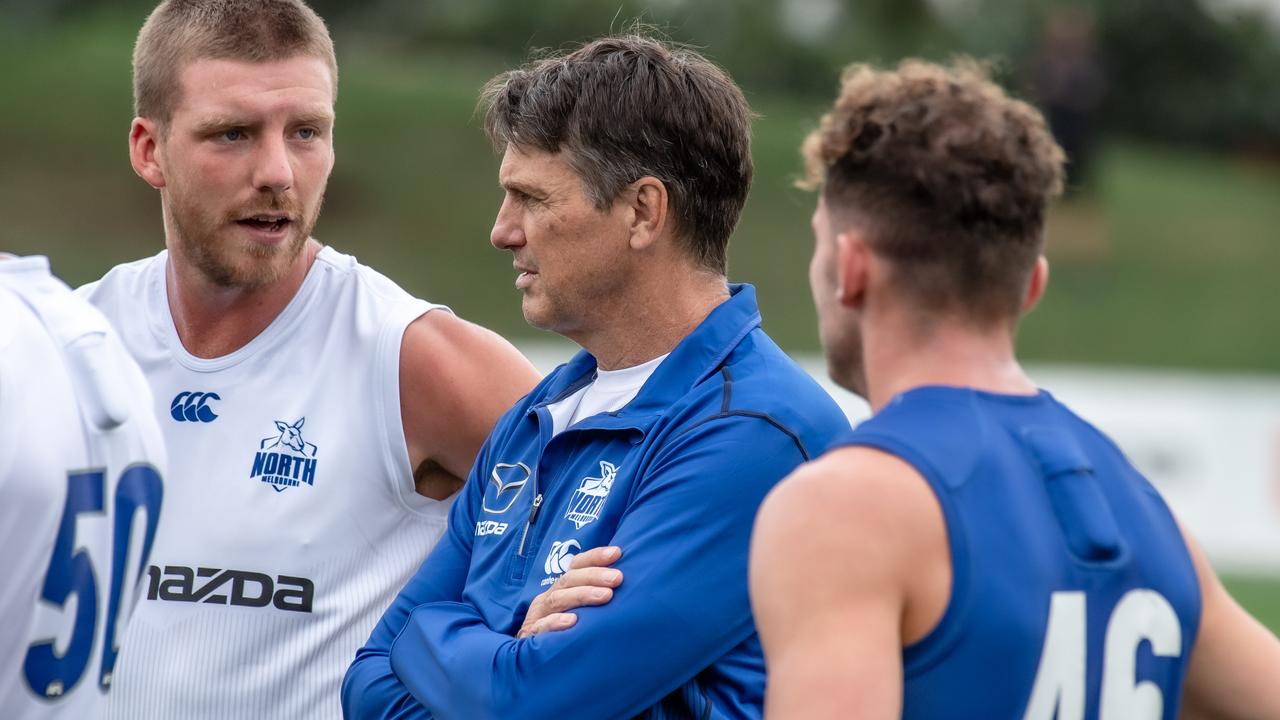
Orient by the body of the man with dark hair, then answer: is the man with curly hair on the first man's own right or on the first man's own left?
on the first man's own left

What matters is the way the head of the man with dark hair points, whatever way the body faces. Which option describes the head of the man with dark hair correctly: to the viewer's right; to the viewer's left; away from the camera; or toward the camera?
to the viewer's left

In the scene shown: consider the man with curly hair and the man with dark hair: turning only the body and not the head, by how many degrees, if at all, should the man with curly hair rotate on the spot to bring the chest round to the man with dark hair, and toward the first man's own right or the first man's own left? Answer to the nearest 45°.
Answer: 0° — they already face them

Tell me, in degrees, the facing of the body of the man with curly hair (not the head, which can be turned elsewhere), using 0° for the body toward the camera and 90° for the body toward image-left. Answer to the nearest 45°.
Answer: approximately 135°

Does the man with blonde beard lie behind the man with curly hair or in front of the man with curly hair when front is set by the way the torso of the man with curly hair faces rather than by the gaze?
in front

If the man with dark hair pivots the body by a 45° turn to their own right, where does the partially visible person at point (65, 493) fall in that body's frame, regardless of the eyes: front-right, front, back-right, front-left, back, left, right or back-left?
front-left

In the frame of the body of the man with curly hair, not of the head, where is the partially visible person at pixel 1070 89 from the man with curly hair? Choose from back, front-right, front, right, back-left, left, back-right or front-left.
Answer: front-right

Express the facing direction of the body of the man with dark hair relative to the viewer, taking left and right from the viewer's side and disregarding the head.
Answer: facing the viewer and to the left of the viewer

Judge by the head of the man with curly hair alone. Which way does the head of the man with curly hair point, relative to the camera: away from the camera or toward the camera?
away from the camera

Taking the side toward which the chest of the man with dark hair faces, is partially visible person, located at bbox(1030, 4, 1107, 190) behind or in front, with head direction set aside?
behind

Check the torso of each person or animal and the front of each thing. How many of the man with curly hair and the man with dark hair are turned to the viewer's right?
0

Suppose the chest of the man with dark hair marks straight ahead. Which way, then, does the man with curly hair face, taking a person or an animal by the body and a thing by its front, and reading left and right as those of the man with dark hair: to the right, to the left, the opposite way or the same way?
to the right
